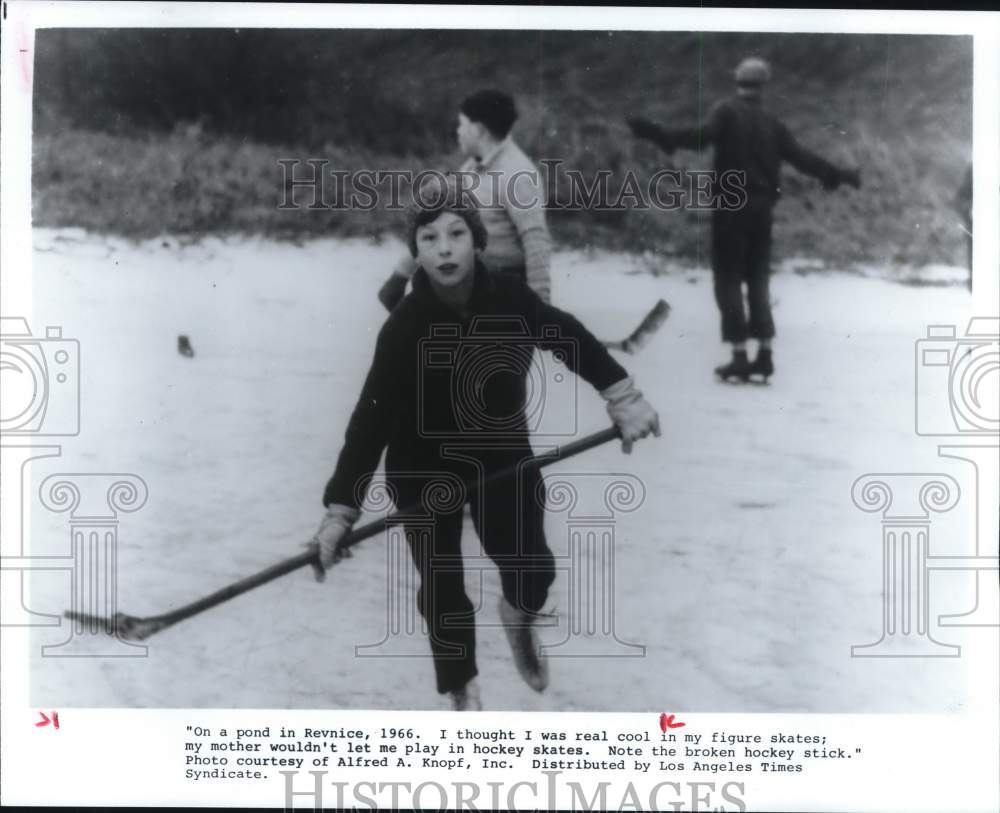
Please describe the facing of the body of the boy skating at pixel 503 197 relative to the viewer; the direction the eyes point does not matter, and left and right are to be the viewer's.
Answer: facing to the left of the viewer

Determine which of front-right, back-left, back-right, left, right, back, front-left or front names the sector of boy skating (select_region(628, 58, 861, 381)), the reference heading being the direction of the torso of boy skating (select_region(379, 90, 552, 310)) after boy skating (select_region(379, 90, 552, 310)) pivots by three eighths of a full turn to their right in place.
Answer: front-right
